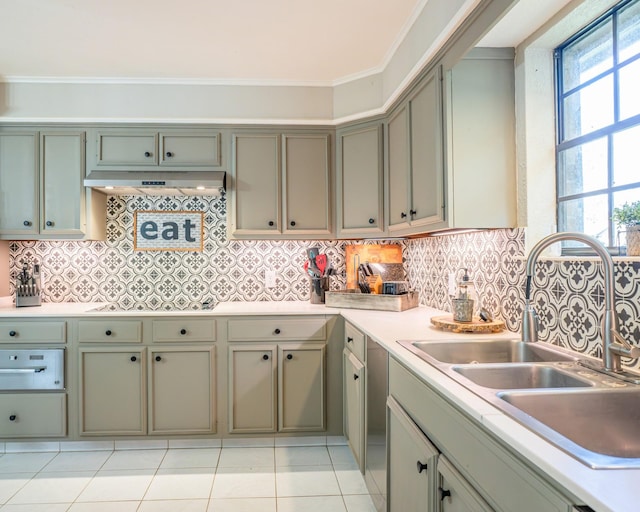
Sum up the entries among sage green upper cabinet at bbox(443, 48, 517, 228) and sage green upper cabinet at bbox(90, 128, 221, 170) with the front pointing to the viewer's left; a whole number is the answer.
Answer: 1

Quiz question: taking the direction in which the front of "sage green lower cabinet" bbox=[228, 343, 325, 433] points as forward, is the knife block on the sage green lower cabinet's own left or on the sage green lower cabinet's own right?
on the sage green lower cabinet's own right

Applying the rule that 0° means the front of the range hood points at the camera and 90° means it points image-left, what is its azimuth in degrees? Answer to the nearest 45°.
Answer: approximately 0°

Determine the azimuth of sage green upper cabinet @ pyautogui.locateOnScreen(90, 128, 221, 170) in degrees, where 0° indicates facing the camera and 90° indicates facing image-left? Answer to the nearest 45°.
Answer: approximately 0°

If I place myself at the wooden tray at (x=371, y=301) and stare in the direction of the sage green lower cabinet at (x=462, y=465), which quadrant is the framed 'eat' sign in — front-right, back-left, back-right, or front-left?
back-right

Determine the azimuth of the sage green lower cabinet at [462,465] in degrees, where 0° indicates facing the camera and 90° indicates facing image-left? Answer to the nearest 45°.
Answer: approximately 45°

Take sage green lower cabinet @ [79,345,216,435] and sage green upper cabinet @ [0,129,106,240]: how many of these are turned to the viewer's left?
0

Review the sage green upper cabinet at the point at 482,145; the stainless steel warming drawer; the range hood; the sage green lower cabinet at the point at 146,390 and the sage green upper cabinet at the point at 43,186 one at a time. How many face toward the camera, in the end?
4

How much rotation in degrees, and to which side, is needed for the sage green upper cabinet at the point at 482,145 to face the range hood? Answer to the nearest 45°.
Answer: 0° — it already faces it
